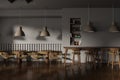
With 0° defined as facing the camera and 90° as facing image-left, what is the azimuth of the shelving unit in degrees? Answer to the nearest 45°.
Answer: approximately 0°
